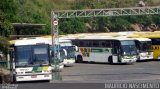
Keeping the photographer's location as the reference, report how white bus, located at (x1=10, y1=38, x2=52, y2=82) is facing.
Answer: facing the viewer

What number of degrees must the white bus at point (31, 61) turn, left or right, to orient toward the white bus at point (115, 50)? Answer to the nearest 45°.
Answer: approximately 135° to its left

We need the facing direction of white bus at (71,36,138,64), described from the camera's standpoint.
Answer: facing the viewer and to the right of the viewer

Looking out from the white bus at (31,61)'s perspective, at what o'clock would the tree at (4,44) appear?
The tree is roughly at 4 o'clock from the white bus.

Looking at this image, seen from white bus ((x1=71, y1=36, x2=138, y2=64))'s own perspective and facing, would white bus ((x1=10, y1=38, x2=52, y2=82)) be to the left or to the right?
on its right

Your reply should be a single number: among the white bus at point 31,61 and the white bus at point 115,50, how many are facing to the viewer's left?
0
